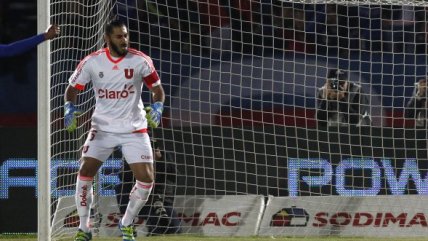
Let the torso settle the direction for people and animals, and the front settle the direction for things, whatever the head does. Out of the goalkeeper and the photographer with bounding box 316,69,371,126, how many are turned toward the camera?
2

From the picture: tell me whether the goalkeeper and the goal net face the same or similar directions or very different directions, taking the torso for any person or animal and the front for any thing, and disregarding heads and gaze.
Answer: same or similar directions

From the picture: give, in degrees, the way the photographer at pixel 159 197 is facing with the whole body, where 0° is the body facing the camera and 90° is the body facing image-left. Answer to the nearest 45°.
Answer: approximately 45°

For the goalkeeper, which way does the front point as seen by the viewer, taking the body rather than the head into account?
toward the camera

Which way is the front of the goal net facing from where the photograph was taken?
facing the viewer

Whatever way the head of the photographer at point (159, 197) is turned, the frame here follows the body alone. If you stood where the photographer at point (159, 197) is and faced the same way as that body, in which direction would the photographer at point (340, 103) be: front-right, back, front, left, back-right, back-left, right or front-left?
back-left

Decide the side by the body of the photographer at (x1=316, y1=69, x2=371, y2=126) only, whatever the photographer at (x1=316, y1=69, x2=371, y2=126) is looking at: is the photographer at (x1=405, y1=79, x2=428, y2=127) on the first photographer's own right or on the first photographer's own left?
on the first photographer's own left

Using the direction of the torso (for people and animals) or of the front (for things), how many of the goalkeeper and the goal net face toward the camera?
2

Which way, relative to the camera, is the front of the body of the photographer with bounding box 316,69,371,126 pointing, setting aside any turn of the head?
toward the camera
